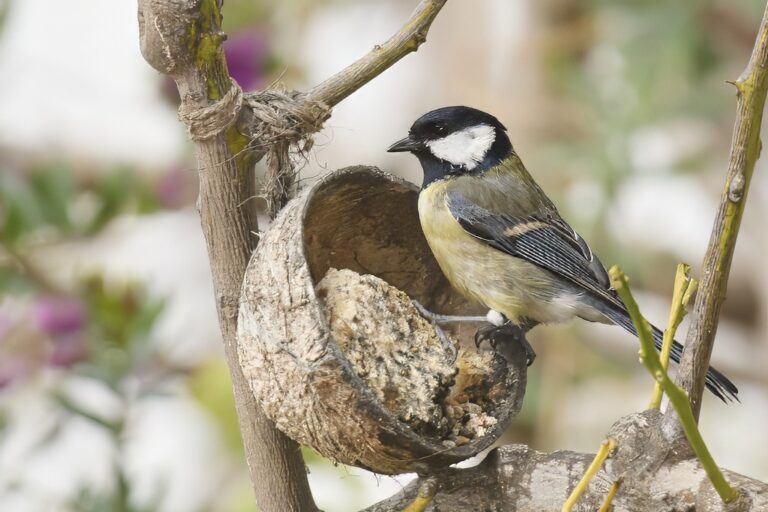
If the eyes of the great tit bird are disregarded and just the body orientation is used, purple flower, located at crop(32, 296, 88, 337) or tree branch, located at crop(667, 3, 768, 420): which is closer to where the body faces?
the purple flower

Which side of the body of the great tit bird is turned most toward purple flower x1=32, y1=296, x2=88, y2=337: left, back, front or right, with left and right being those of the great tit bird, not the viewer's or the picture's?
right

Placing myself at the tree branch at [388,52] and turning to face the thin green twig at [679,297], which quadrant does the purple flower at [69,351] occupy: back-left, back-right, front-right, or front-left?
back-left

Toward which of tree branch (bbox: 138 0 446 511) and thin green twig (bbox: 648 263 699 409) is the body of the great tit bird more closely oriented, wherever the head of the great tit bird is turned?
the tree branch

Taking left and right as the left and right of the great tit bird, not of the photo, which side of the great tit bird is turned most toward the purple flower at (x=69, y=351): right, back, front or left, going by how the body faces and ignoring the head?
right

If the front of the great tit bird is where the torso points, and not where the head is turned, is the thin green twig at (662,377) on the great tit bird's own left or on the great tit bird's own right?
on the great tit bird's own left

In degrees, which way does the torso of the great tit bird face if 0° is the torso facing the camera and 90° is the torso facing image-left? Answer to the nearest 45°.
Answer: approximately 90°
